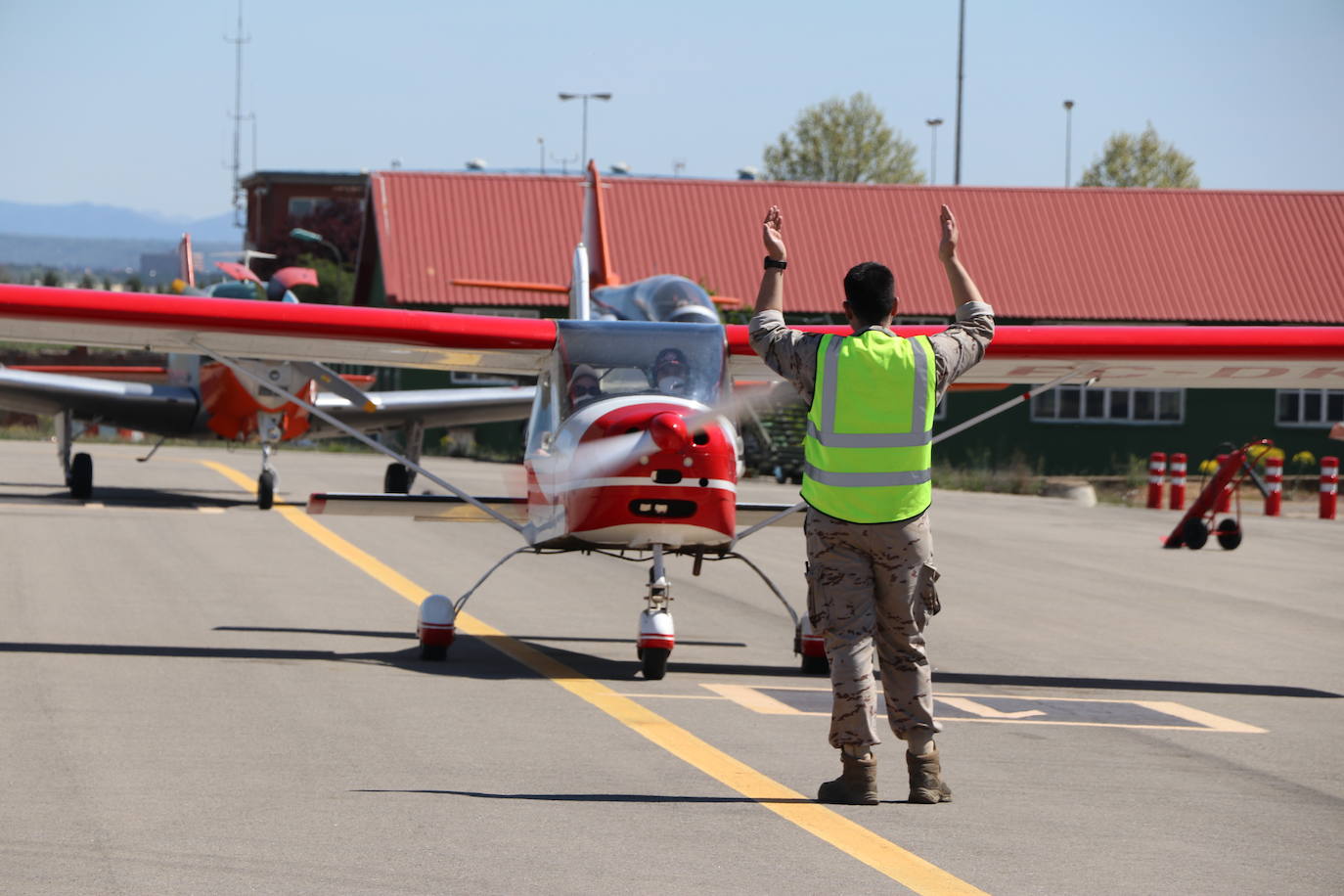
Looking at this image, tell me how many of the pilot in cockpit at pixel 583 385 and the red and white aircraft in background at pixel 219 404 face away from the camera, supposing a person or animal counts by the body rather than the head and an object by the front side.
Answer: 0

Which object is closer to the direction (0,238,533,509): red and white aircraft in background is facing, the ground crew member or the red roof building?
the ground crew member

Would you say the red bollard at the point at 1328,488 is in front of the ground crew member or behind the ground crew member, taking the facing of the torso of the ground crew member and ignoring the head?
in front

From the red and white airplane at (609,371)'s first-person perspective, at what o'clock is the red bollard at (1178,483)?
The red bollard is roughly at 7 o'clock from the red and white airplane.

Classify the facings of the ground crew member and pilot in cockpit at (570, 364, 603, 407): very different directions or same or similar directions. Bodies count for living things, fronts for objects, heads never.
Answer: very different directions

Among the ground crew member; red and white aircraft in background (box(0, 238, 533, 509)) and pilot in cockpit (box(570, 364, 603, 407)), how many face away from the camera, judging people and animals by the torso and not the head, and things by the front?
1

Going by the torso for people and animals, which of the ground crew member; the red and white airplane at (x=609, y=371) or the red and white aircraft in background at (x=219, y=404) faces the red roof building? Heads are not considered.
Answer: the ground crew member

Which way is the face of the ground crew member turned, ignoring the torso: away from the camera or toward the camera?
away from the camera

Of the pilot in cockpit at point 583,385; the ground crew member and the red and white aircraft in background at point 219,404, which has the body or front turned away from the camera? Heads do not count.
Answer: the ground crew member

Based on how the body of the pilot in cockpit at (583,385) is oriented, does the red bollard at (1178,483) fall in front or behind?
behind

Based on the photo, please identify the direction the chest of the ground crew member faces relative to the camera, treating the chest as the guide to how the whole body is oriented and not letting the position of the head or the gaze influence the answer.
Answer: away from the camera

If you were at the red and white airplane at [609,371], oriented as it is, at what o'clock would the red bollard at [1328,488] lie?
The red bollard is roughly at 7 o'clock from the red and white airplane.

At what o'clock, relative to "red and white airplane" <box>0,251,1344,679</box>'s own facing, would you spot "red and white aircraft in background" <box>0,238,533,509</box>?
The red and white aircraft in background is roughly at 5 o'clock from the red and white airplane.

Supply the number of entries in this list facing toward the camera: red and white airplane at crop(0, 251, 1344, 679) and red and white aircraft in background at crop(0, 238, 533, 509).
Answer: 2

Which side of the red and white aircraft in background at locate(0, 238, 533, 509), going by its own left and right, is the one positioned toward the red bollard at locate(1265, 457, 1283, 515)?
left

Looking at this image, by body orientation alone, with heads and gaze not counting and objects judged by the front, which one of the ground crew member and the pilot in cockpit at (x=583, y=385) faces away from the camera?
the ground crew member
